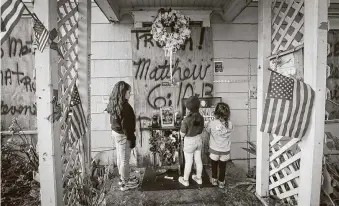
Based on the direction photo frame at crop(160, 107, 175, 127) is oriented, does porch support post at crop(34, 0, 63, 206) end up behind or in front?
in front

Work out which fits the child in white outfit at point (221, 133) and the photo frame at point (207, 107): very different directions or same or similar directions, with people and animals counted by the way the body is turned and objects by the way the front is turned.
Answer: very different directions

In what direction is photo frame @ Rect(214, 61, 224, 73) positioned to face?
toward the camera

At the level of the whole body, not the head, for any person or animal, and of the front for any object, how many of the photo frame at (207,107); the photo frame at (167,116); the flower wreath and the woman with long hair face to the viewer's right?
1

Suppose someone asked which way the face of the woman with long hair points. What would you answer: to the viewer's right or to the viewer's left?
to the viewer's right

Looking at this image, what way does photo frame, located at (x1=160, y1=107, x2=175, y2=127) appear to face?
toward the camera

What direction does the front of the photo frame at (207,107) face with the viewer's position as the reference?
facing the viewer

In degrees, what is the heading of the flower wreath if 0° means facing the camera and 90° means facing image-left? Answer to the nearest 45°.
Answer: approximately 0°

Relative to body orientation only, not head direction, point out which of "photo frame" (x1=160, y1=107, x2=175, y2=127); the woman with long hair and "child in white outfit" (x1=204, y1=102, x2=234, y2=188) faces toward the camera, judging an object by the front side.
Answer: the photo frame

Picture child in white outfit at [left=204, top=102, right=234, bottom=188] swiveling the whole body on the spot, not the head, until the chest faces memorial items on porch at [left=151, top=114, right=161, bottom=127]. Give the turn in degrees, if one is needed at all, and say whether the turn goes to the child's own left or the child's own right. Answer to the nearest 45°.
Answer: approximately 45° to the child's own left

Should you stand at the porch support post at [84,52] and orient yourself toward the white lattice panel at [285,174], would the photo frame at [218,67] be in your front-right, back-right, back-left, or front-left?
front-left

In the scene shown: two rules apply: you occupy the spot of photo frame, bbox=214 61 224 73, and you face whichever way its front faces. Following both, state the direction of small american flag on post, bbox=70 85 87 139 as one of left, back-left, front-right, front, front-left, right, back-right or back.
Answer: front-right

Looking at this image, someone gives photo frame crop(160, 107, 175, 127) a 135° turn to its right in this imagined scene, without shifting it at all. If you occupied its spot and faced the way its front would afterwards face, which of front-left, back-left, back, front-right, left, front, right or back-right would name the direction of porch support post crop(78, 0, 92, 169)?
left
